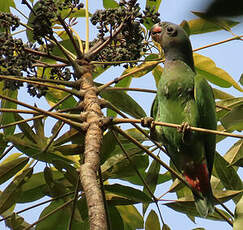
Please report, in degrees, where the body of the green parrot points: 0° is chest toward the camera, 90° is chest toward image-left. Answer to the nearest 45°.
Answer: approximately 45°
